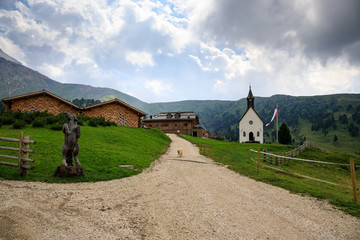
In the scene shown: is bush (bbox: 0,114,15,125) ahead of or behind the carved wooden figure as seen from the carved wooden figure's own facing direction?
behind

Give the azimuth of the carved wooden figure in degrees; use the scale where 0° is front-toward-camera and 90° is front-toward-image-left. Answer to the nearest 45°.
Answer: approximately 0°

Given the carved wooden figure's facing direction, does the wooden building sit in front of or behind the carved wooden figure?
behind

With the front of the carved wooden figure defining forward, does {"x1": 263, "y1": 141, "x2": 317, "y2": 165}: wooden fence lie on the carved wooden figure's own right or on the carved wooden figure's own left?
on the carved wooden figure's own left

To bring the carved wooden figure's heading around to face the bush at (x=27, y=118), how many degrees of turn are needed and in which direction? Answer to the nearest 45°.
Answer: approximately 180°
